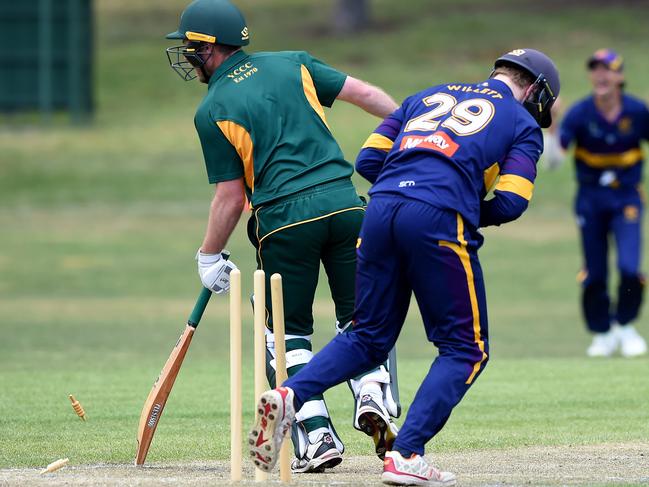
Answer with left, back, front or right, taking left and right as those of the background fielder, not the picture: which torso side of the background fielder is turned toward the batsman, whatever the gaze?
front

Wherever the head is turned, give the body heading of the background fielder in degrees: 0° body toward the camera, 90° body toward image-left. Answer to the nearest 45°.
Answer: approximately 0°
